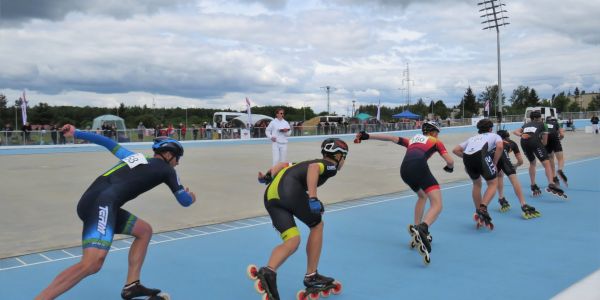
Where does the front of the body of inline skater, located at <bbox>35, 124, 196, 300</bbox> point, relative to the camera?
to the viewer's right

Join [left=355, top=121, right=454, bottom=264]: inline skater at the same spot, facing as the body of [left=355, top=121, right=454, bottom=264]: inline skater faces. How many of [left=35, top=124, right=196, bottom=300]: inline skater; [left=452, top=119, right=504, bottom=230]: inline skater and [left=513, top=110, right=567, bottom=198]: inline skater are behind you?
1

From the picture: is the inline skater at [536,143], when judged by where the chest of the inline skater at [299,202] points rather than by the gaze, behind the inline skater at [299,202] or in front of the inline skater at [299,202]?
in front

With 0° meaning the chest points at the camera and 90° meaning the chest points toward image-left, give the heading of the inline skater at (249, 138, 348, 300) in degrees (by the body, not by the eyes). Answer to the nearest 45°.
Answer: approximately 225°

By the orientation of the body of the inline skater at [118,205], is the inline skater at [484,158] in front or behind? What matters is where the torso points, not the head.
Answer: in front

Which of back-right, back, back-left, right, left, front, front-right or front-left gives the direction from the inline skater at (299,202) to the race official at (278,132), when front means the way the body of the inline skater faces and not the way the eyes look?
front-left

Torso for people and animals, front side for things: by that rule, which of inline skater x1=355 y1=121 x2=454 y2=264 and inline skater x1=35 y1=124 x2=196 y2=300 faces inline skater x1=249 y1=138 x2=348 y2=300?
inline skater x1=35 y1=124 x2=196 y2=300

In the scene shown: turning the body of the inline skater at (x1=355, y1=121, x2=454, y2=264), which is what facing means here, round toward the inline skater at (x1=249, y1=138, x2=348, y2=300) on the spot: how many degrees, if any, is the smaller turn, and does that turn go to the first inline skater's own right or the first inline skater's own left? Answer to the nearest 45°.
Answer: approximately 180°

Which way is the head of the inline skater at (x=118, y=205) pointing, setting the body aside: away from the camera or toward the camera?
away from the camera

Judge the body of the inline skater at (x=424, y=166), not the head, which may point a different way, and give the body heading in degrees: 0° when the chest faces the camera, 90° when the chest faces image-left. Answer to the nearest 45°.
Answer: approximately 225°

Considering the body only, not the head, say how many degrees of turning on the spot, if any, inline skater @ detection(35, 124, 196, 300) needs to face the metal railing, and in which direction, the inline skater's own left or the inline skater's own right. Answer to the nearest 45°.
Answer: approximately 90° to the inline skater's own left

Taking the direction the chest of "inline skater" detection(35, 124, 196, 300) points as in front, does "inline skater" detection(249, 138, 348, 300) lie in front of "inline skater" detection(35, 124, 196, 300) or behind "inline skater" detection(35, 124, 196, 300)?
in front
